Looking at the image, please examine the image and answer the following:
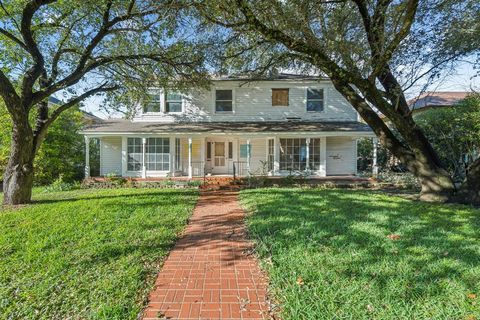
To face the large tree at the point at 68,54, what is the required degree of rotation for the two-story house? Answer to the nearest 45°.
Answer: approximately 45° to its right

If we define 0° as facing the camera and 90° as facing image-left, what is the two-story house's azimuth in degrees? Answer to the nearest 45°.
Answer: approximately 0°

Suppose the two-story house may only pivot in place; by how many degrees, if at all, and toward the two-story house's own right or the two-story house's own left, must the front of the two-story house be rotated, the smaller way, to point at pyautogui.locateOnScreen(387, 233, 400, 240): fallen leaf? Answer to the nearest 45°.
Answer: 0° — it already faces it

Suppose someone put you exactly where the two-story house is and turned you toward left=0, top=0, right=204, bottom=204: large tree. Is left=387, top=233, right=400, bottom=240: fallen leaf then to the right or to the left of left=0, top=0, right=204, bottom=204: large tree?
left
